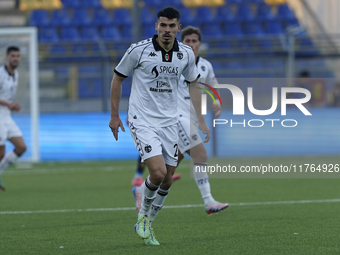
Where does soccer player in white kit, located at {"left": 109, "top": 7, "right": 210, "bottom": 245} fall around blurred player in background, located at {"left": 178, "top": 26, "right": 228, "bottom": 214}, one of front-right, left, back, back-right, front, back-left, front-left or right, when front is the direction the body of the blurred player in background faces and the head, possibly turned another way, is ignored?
front-right

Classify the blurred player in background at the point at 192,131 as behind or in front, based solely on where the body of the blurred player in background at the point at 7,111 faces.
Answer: in front

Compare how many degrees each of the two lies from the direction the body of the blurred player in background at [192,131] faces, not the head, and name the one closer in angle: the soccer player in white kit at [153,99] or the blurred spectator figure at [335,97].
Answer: the soccer player in white kit

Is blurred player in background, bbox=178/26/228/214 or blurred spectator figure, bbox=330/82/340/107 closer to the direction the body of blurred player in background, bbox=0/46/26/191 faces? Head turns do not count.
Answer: the blurred player in background

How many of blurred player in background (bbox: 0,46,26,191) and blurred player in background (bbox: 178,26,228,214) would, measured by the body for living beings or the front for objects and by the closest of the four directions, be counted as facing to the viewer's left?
0

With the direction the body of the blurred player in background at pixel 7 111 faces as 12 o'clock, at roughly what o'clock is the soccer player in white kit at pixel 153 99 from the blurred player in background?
The soccer player in white kit is roughly at 1 o'clock from the blurred player in background.
